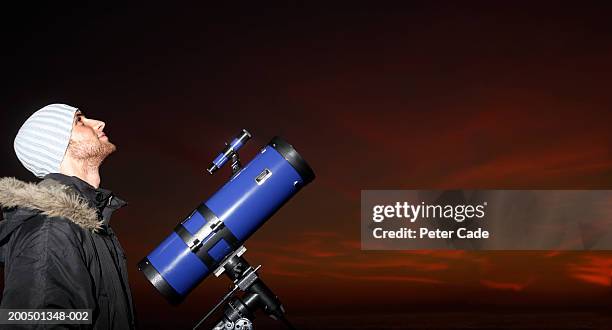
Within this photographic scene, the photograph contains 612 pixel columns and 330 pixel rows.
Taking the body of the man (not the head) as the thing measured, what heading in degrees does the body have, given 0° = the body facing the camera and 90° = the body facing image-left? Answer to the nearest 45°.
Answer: approximately 270°

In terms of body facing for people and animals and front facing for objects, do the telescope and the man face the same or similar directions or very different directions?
same or similar directions

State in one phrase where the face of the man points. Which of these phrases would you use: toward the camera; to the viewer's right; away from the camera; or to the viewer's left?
to the viewer's right

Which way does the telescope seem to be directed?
to the viewer's right

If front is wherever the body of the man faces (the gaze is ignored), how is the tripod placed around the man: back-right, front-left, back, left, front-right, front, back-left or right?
front-left

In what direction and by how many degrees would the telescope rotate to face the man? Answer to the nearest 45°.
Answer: approximately 135° to its right

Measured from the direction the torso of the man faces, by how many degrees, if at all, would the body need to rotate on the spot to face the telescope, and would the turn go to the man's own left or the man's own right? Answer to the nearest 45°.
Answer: approximately 45° to the man's own left
